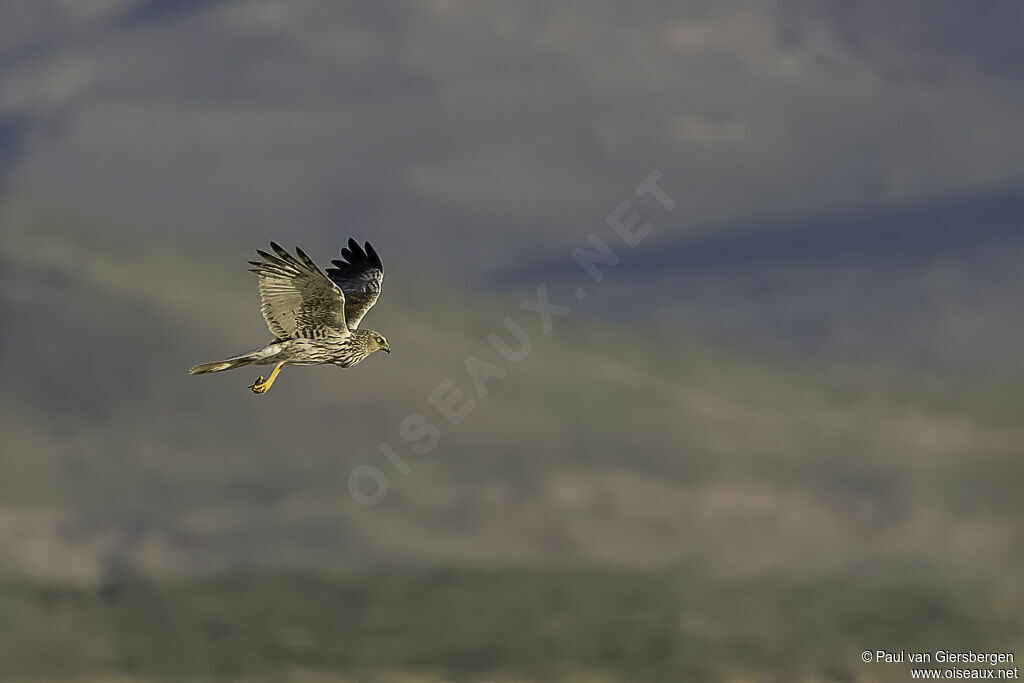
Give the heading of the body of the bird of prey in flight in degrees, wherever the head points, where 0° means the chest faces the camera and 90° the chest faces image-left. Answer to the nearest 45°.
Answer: approximately 270°
